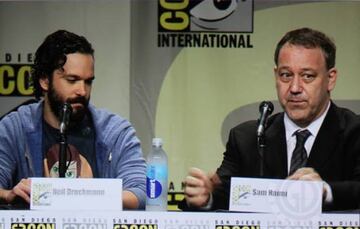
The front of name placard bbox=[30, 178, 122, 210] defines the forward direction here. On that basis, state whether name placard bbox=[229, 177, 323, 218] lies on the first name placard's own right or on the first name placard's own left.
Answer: on the first name placard's own left

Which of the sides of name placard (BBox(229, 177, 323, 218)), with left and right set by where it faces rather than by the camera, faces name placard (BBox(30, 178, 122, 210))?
right

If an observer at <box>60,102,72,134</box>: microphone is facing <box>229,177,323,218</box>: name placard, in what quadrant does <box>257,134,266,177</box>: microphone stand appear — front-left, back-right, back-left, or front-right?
front-left

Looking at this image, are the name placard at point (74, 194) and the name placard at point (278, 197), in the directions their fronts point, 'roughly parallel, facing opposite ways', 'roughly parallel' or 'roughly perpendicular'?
roughly parallel

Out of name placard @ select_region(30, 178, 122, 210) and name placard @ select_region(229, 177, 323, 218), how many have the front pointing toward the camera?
2

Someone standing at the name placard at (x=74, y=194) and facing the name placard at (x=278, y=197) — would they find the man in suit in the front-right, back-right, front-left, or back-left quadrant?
front-left

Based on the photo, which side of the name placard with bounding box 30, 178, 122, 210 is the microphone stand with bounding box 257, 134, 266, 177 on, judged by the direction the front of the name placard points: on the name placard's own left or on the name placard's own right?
on the name placard's own left

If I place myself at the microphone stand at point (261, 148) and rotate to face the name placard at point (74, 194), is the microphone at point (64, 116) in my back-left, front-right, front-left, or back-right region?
front-right

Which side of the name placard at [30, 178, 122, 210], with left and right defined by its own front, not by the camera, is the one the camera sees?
front

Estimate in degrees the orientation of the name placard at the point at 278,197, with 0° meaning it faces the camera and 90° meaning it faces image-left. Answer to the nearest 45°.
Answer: approximately 0°
